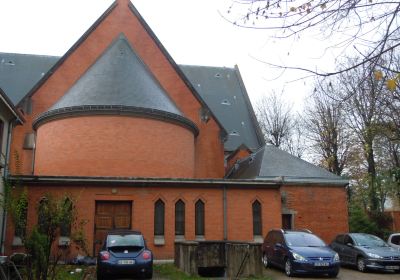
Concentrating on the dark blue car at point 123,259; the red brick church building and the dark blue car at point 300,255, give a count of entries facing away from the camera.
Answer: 2

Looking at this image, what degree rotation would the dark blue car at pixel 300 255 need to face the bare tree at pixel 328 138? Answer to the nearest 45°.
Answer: approximately 135° to its left

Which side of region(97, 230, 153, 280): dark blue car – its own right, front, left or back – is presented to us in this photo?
back

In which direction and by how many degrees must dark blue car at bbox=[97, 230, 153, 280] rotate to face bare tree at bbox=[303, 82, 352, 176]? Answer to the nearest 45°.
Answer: approximately 45° to its right

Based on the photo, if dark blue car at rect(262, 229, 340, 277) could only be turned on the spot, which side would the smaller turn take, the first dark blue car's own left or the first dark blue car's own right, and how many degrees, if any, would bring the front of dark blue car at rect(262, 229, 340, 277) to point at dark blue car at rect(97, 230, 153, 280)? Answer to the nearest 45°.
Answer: approximately 90° to the first dark blue car's own right

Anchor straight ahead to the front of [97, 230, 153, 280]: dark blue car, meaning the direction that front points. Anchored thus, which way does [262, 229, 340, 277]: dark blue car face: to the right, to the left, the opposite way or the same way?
the opposite way

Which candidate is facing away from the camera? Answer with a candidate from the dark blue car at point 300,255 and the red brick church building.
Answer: the red brick church building

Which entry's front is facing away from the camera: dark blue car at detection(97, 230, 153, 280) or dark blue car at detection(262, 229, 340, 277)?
dark blue car at detection(97, 230, 153, 280)

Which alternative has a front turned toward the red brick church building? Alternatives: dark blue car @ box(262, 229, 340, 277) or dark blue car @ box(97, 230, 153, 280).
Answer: dark blue car @ box(97, 230, 153, 280)

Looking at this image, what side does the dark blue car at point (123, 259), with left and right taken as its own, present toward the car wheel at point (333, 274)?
right

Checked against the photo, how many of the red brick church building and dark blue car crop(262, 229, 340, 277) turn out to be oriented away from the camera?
1

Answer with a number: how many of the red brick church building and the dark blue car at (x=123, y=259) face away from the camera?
2

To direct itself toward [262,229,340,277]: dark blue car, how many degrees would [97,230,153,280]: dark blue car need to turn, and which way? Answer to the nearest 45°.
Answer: approximately 90° to its right
